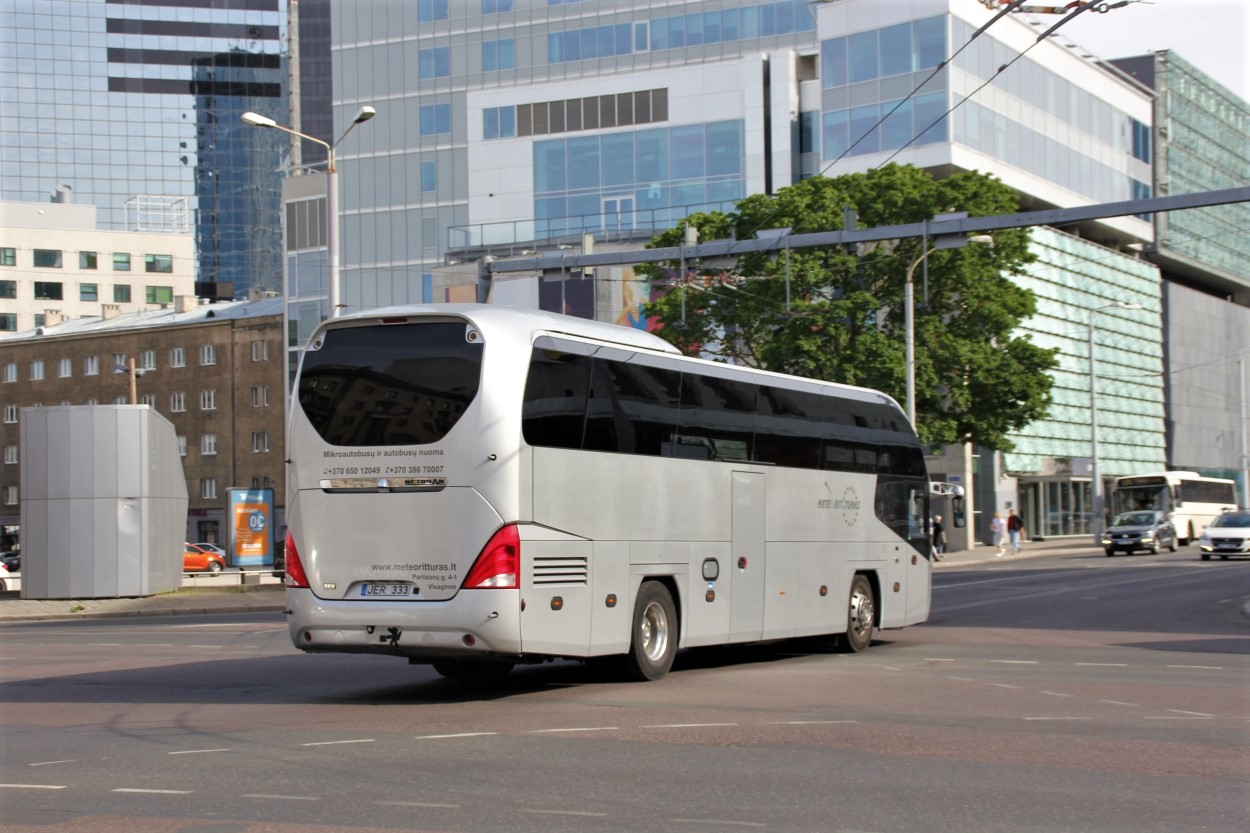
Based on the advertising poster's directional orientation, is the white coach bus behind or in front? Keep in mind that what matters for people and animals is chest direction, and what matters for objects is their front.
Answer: in front

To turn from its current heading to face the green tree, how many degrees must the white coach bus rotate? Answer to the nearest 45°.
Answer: approximately 45° to its left

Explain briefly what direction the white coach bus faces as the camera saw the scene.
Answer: facing away from the viewer and to the right of the viewer

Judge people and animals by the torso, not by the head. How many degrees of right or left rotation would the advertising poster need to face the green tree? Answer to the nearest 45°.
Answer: approximately 90° to its left

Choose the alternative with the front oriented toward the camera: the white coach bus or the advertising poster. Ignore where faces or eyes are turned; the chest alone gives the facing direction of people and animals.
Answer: the advertising poster

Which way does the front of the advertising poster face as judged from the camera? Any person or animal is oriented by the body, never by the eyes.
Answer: facing the viewer

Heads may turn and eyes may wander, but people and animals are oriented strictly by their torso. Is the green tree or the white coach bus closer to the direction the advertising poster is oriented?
the white coach bus

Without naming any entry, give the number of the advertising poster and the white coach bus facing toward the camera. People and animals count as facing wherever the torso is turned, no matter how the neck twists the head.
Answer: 1

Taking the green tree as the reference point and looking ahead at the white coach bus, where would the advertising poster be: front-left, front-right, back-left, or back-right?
front-right

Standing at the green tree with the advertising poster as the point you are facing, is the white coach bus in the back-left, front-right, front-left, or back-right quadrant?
front-left

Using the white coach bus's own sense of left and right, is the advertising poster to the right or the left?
on its left
